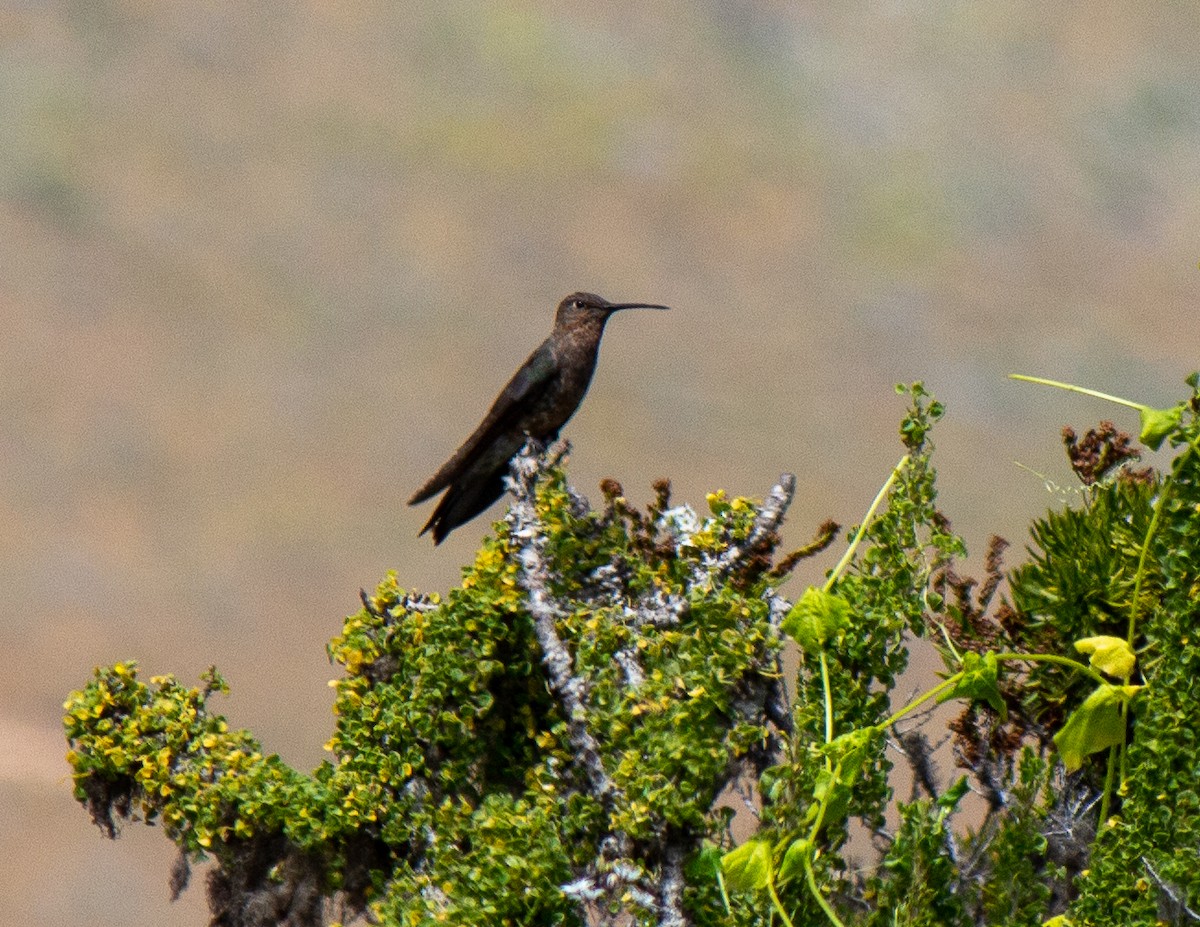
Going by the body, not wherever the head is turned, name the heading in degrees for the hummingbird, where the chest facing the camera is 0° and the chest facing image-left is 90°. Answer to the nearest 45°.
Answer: approximately 270°
